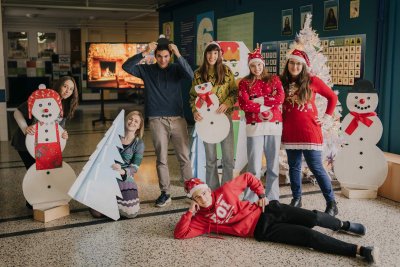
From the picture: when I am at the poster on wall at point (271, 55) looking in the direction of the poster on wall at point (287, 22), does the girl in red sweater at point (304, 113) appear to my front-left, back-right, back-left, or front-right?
front-right

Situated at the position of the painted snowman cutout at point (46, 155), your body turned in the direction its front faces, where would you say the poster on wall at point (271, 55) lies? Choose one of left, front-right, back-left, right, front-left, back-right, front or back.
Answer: back-left

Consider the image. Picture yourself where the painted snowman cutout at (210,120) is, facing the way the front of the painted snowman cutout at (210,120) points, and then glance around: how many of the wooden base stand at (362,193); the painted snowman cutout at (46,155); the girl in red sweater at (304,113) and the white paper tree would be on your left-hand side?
2

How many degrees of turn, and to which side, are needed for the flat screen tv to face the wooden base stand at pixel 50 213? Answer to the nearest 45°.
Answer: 0° — it already faces it

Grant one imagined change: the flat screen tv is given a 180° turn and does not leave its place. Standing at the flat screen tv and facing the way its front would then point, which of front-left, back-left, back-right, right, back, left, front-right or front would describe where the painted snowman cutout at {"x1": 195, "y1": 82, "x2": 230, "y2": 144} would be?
back

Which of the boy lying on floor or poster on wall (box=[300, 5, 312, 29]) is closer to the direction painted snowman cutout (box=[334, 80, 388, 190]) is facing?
the boy lying on floor

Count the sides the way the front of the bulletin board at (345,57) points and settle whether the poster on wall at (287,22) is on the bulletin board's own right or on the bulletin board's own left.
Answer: on the bulletin board's own right

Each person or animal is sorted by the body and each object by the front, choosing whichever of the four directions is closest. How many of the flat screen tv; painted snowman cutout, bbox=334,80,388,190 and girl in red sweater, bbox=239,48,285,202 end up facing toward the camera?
3

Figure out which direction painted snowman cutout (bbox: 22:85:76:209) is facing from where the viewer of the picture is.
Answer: facing the viewer

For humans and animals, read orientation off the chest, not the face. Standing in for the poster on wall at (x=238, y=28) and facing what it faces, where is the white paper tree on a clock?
The white paper tree is roughly at 11 o'clock from the poster on wall.

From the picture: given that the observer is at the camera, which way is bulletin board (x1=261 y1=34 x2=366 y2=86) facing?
facing the viewer and to the left of the viewer

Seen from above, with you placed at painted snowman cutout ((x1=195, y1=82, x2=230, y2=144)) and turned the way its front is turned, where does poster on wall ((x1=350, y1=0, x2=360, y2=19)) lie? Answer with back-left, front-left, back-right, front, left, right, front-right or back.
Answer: back-left

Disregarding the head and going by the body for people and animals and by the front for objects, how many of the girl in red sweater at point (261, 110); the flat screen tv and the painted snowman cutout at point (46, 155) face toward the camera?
3

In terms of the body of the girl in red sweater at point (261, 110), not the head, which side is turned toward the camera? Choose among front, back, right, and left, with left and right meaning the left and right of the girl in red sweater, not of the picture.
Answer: front

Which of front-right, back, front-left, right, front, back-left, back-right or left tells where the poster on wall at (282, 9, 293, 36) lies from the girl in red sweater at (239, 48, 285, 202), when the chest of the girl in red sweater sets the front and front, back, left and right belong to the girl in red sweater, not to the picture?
back

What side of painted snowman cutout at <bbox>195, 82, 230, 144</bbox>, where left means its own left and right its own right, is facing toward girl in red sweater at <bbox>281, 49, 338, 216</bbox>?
left

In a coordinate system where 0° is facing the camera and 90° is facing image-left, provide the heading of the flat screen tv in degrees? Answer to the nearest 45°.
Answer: approximately 0°
